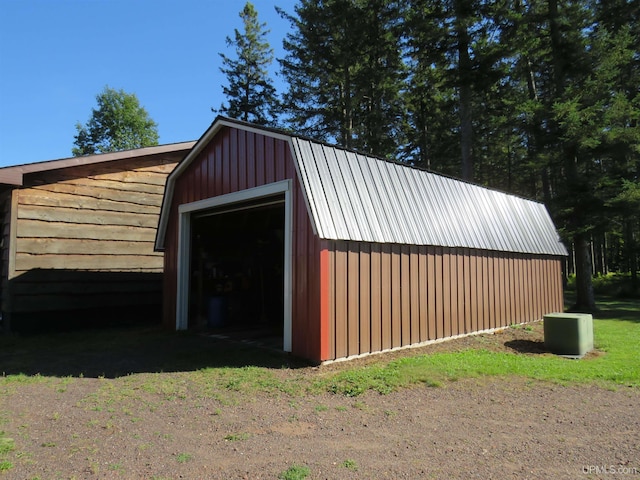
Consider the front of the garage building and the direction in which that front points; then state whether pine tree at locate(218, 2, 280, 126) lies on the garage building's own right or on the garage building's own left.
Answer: on the garage building's own right

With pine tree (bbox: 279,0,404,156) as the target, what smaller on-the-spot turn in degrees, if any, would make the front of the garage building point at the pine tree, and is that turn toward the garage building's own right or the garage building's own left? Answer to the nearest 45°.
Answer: approximately 135° to the garage building's own right

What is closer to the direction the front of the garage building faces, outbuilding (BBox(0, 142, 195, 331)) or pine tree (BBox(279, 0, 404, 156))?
the outbuilding

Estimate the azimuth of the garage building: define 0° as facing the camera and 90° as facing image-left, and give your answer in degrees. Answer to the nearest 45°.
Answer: approximately 45°

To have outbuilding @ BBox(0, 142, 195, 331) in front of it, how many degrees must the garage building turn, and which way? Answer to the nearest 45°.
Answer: approximately 45° to its right
